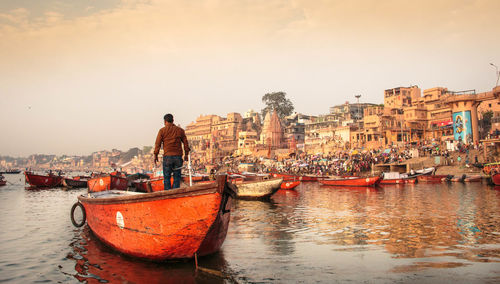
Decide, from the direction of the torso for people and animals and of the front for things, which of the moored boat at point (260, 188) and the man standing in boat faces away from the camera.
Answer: the man standing in boat

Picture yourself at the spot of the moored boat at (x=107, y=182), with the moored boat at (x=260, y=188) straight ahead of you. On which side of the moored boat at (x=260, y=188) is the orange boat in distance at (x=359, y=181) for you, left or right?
left

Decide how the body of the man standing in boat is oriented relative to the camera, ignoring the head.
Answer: away from the camera

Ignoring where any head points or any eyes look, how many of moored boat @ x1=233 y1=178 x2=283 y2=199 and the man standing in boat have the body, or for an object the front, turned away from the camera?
1

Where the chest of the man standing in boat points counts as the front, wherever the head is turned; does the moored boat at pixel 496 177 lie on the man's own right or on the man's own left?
on the man's own right

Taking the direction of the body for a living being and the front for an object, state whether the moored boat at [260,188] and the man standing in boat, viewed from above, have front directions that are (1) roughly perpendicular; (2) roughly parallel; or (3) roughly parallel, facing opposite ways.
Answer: roughly perpendicular
